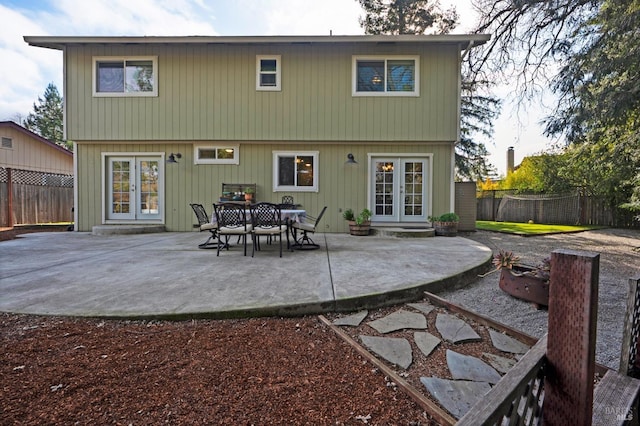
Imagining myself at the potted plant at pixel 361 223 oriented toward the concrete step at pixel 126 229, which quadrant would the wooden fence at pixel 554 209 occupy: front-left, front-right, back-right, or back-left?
back-right

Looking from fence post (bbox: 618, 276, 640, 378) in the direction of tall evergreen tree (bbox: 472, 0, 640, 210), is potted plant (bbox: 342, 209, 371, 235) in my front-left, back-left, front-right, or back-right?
front-left

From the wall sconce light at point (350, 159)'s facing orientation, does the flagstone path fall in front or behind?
in front

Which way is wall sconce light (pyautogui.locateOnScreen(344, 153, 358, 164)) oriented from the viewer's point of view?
toward the camera

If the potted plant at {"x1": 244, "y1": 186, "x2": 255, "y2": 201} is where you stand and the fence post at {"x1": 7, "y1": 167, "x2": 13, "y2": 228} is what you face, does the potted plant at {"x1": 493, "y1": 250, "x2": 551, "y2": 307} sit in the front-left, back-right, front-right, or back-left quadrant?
back-left

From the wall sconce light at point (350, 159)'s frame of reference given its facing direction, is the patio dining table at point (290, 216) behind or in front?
in front

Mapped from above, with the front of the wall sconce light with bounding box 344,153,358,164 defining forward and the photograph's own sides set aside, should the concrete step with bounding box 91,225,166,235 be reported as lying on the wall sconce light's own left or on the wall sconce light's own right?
on the wall sconce light's own right

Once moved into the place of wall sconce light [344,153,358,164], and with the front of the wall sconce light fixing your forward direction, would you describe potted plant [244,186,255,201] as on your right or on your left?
on your right

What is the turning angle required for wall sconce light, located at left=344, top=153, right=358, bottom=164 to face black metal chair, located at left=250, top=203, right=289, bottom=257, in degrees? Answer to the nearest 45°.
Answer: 0° — it already faces it
